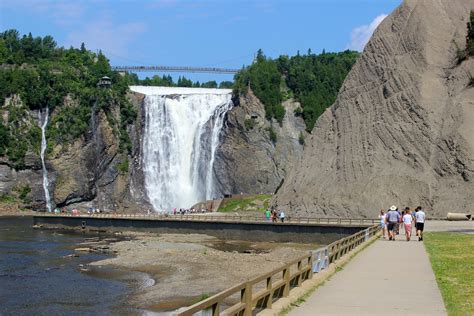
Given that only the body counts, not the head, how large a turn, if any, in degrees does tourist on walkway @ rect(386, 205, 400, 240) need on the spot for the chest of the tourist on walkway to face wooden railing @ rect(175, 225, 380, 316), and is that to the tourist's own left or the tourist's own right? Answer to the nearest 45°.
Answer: approximately 180°

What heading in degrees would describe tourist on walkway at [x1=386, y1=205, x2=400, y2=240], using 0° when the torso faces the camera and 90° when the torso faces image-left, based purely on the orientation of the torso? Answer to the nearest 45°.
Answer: approximately 180°
